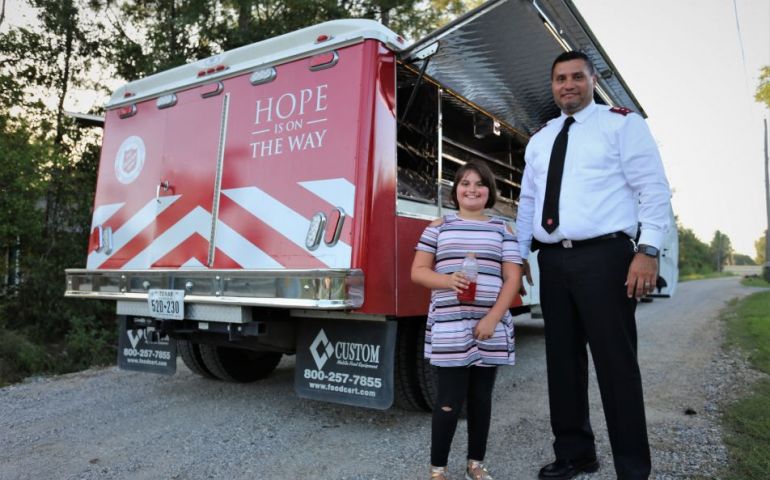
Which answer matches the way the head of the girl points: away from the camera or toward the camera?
toward the camera

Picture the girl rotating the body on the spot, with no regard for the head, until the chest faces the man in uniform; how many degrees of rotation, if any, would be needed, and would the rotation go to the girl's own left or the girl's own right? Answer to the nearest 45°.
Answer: approximately 90° to the girl's own left

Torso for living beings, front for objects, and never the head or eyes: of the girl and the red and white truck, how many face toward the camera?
1

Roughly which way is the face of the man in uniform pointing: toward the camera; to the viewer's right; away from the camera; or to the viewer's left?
toward the camera

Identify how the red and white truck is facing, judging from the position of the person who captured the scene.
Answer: facing away from the viewer and to the right of the viewer

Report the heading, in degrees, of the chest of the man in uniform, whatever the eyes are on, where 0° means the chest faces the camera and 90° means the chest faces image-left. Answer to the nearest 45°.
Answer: approximately 45°

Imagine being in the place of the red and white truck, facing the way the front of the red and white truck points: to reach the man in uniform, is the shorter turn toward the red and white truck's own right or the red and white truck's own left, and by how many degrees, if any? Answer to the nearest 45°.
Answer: approximately 90° to the red and white truck's own right

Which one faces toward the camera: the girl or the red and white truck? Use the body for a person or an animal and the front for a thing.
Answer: the girl

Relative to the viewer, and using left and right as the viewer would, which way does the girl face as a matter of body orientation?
facing the viewer
